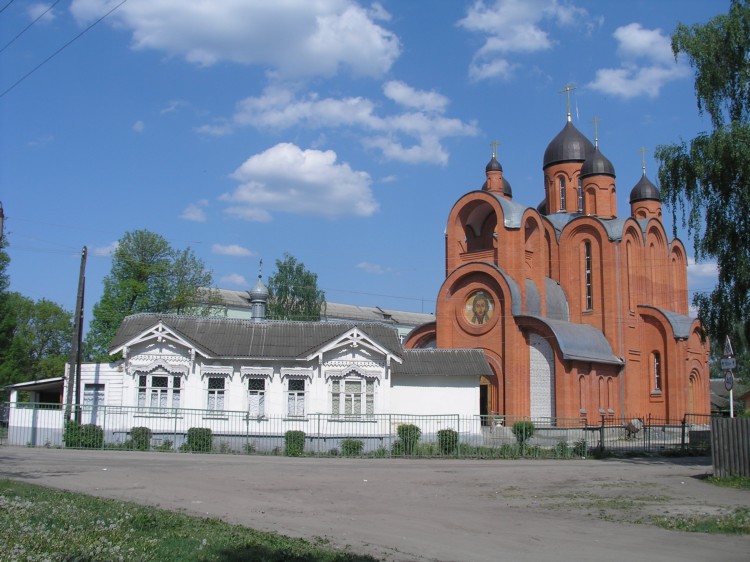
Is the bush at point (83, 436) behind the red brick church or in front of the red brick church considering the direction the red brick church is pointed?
in front

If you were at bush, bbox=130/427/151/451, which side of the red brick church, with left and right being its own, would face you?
front

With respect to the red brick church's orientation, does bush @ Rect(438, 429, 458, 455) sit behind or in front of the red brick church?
in front

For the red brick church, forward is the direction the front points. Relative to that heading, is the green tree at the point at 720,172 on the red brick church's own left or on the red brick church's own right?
on the red brick church's own left

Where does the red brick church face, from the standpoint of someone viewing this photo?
facing the viewer and to the left of the viewer

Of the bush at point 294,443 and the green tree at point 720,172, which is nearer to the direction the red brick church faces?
the bush

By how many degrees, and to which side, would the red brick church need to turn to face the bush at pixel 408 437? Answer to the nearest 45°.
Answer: approximately 45° to its left

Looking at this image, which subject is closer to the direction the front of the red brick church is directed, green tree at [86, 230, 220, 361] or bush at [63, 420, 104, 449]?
the bush

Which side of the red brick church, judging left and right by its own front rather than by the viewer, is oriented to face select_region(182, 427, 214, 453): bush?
front

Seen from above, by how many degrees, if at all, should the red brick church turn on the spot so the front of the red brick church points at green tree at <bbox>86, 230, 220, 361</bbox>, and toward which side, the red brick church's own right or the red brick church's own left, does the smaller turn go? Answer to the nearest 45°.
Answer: approximately 45° to the red brick church's own right
